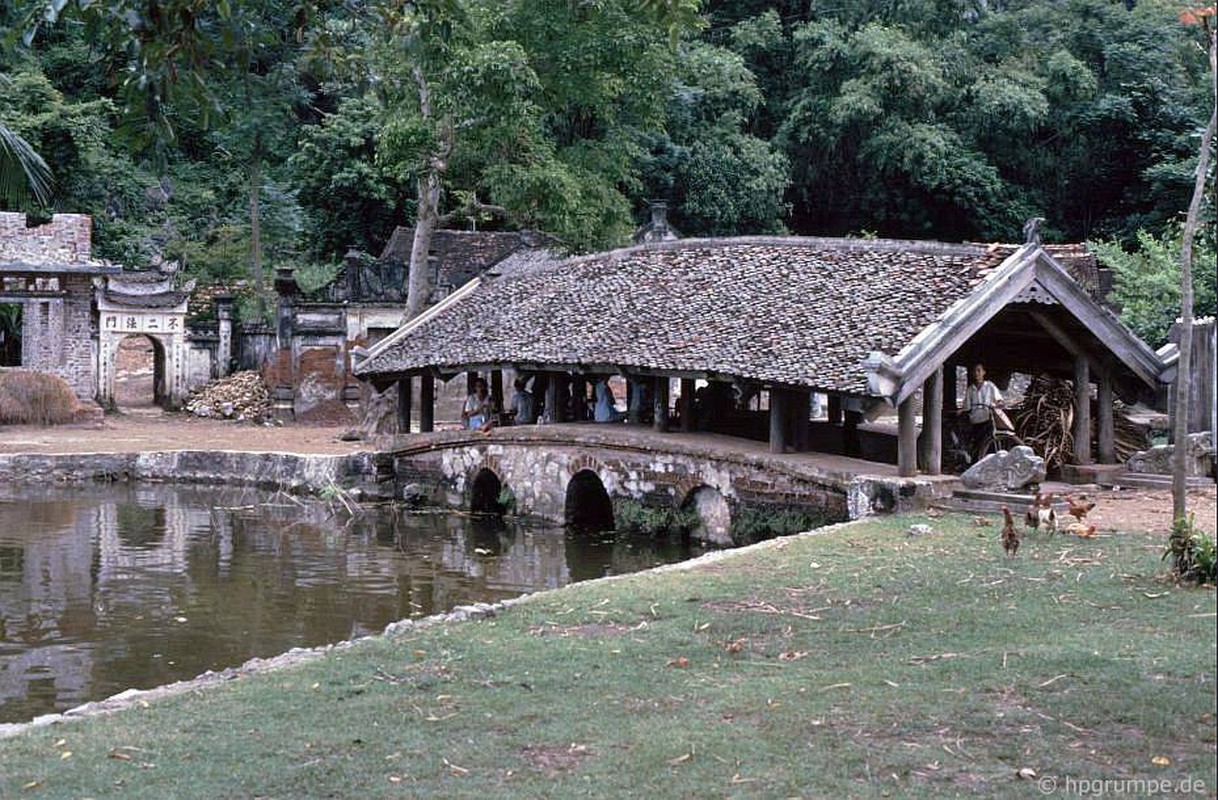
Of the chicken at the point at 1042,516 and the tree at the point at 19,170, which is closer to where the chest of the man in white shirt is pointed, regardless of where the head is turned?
the chicken

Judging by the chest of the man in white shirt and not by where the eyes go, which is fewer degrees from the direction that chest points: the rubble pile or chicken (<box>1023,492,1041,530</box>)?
the chicken

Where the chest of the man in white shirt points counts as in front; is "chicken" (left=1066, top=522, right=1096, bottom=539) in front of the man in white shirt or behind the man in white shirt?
in front

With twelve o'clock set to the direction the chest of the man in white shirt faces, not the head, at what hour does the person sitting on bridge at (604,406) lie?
The person sitting on bridge is roughly at 4 o'clock from the man in white shirt.

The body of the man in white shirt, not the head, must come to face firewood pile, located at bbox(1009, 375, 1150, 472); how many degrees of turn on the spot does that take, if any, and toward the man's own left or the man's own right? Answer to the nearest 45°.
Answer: approximately 135° to the man's own left

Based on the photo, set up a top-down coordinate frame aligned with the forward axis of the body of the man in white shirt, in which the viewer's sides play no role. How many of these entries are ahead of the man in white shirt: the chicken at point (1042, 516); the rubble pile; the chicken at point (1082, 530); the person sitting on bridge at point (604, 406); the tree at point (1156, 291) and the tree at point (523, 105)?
2

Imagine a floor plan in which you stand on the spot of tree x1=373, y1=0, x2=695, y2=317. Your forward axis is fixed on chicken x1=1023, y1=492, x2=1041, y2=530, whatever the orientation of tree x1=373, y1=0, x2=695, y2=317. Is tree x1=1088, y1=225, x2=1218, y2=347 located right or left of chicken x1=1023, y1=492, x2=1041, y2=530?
left

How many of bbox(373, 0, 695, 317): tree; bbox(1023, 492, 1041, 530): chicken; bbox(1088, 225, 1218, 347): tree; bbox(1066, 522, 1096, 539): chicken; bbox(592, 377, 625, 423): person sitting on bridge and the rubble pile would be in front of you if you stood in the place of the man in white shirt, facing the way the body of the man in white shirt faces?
2

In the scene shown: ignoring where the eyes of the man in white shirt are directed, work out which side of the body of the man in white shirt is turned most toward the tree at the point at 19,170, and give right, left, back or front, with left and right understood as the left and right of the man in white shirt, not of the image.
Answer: right

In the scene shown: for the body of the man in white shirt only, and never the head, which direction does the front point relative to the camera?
toward the camera

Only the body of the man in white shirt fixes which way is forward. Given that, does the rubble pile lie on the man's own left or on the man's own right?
on the man's own right

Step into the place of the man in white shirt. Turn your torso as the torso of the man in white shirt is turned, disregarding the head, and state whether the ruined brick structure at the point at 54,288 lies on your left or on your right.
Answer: on your right

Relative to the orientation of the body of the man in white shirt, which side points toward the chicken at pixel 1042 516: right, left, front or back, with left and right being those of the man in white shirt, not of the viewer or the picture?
front

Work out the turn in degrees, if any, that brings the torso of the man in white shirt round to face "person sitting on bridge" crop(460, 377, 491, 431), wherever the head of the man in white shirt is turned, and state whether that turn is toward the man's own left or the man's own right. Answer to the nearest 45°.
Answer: approximately 135° to the man's own right
